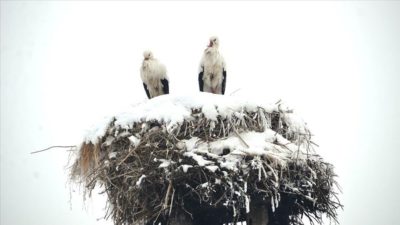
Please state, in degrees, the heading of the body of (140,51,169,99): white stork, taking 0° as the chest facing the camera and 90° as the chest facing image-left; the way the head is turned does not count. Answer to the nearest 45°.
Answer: approximately 45°

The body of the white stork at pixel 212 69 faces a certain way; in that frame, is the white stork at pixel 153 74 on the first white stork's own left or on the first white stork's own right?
on the first white stork's own right

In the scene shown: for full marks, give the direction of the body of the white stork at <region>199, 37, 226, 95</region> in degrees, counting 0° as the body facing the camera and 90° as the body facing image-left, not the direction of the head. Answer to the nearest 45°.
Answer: approximately 0°

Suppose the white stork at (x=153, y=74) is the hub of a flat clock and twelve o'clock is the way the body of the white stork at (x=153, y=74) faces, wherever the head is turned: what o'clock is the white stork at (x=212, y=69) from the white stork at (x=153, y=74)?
the white stork at (x=212, y=69) is roughly at 8 o'clock from the white stork at (x=153, y=74).
